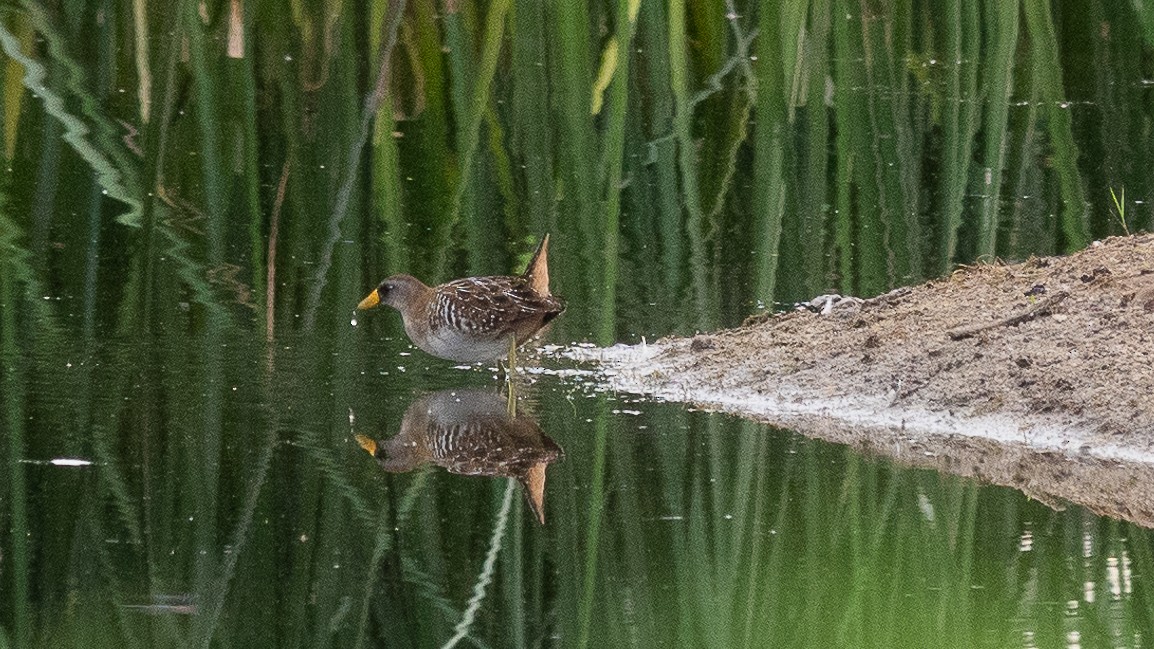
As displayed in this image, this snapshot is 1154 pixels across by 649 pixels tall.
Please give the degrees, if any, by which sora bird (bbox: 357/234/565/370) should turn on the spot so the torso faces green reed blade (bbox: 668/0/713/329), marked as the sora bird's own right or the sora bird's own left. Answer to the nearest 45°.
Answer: approximately 135° to the sora bird's own right

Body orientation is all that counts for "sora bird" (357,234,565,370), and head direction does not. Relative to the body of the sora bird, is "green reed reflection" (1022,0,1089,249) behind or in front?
behind

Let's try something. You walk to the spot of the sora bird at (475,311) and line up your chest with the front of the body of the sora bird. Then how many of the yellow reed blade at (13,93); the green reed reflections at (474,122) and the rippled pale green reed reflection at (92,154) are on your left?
0

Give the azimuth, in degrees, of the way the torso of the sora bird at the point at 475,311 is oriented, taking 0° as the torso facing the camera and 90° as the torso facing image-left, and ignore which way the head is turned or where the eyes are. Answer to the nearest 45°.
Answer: approximately 90°

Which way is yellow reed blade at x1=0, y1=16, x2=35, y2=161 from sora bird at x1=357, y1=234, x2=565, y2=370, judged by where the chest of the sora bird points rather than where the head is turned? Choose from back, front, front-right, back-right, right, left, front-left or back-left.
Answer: front-right

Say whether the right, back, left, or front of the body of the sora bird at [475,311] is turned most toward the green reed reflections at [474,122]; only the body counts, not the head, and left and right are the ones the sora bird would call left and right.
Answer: right
